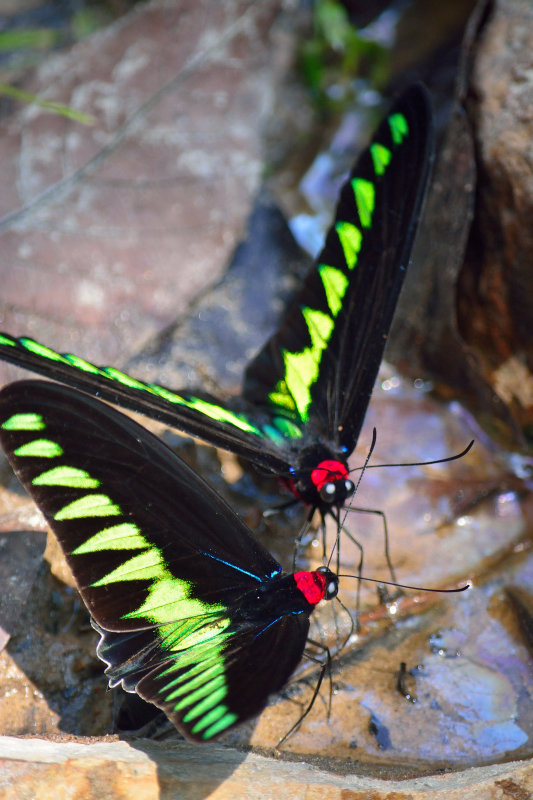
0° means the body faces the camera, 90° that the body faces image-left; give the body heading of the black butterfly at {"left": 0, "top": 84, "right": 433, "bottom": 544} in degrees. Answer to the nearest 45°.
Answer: approximately 315°
